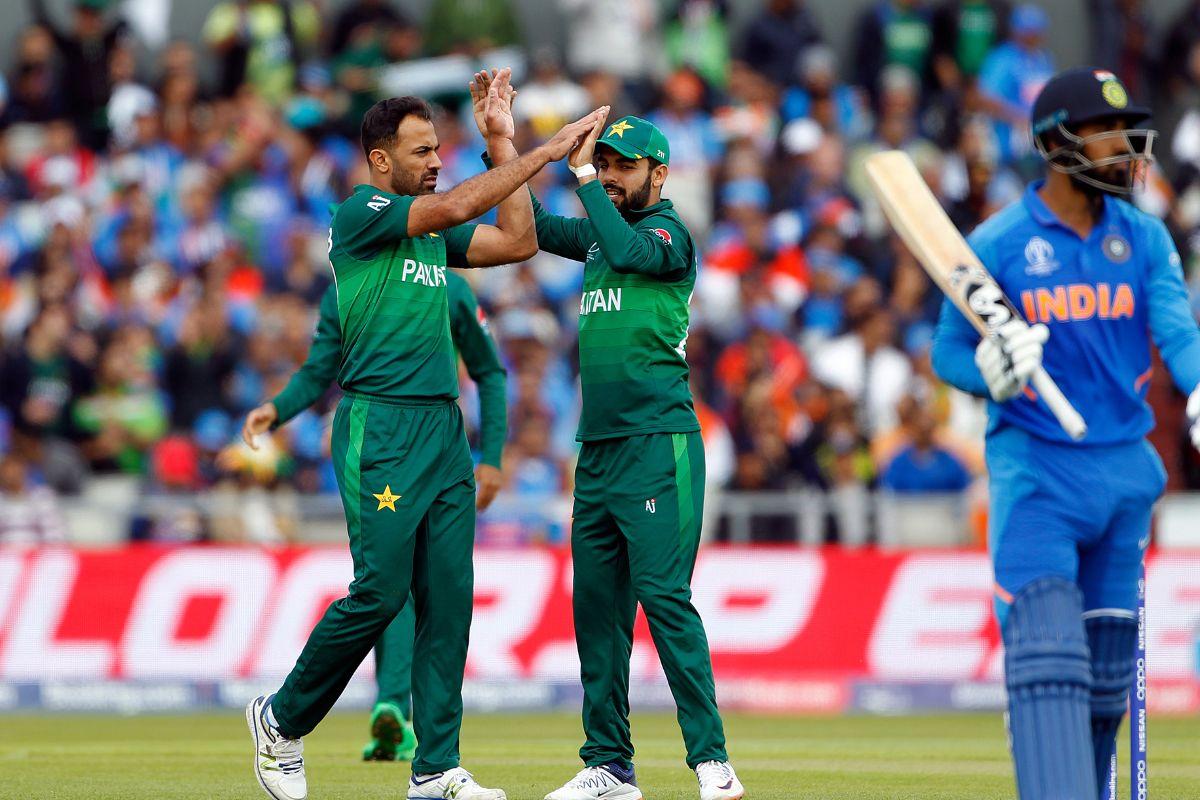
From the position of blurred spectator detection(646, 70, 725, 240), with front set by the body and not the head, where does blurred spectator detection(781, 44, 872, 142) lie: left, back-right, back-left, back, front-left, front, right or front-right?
back-left

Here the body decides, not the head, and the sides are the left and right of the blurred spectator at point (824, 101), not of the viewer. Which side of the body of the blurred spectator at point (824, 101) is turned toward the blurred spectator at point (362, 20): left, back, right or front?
right

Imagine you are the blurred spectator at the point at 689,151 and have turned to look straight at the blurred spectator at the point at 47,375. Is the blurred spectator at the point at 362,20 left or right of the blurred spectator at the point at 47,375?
right

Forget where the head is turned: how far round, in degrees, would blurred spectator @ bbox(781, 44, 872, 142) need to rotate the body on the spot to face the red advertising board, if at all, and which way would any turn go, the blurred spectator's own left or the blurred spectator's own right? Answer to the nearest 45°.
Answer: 0° — they already face it

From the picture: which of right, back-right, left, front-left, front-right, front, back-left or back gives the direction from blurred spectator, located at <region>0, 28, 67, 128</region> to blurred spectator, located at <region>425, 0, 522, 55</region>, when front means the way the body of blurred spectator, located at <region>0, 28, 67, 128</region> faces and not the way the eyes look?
left

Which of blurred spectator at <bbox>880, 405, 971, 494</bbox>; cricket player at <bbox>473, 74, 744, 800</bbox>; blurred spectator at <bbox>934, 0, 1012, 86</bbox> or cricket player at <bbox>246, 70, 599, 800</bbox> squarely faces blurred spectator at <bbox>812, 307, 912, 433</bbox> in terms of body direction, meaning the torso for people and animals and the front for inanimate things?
blurred spectator at <bbox>934, 0, 1012, 86</bbox>

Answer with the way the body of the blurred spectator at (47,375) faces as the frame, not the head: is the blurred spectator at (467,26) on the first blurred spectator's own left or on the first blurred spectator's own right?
on the first blurred spectator's own left

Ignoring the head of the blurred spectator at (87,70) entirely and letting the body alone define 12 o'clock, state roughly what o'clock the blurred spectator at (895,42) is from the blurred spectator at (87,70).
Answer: the blurred spectator at (895,42) is roughly at 9 o'clock from the blurred spectator at (87,70).

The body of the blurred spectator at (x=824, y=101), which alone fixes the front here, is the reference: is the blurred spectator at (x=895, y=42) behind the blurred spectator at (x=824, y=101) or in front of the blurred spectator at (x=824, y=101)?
behind

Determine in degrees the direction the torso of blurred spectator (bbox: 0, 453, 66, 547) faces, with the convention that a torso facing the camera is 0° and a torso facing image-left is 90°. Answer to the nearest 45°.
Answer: approximately 0°
